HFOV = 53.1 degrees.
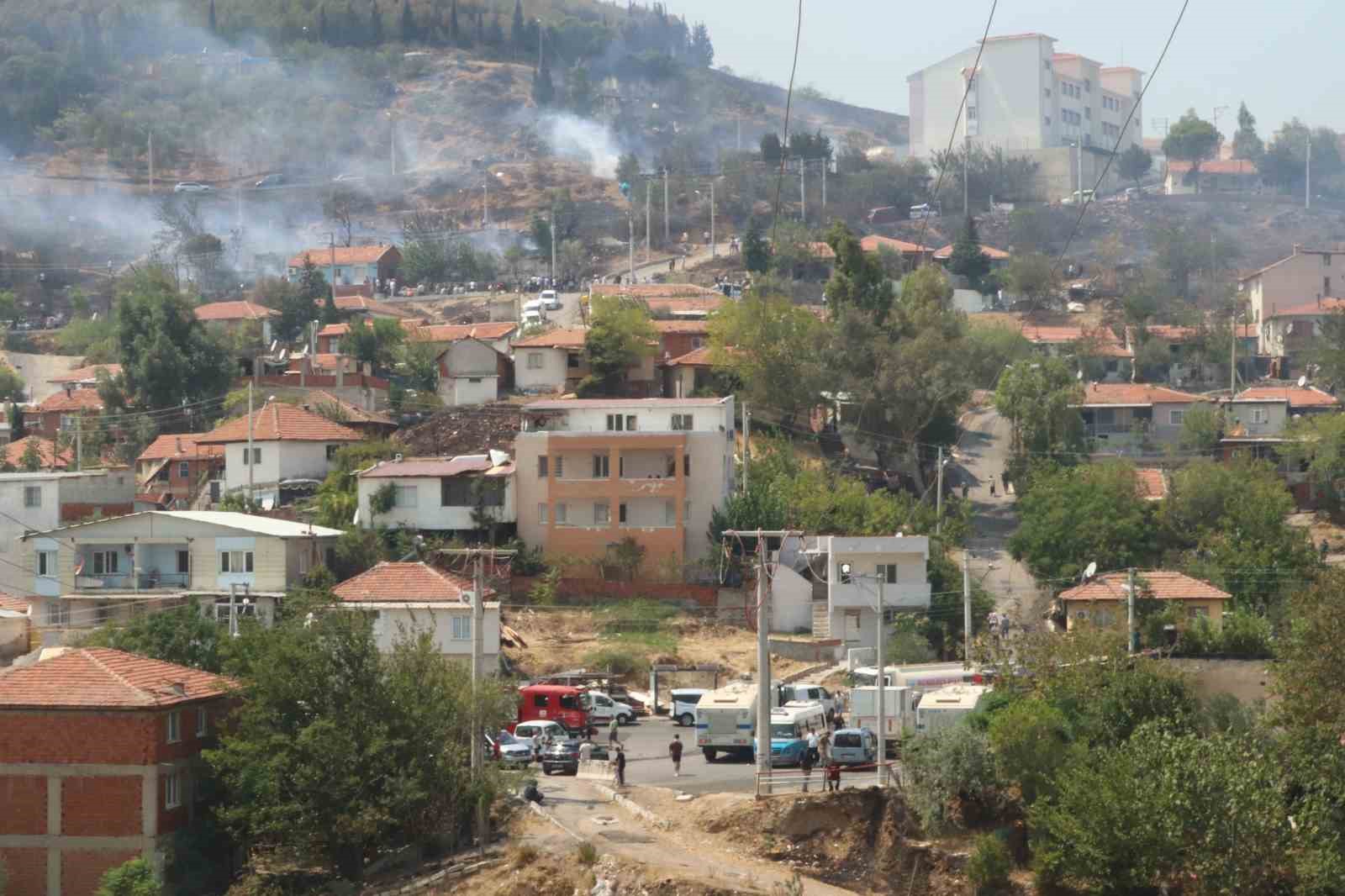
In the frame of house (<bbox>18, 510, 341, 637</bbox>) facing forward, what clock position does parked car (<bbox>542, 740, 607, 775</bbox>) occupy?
The parked car is roughly at 11 o'clock from the house.

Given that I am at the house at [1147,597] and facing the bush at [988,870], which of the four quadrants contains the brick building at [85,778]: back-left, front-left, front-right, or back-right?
front-right

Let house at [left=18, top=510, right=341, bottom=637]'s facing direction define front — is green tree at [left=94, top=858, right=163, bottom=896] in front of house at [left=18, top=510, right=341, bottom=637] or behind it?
in front

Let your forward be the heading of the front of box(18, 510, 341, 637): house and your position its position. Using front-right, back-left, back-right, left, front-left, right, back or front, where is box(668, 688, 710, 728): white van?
front-left

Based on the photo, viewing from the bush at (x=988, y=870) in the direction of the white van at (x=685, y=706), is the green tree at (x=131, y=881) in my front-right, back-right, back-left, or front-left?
front-left

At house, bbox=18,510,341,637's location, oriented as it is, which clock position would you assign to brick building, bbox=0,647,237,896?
The brick building is roughly at 12 o'clock from the house.

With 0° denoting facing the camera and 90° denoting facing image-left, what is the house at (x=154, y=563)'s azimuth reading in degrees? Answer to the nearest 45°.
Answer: approximately 0°

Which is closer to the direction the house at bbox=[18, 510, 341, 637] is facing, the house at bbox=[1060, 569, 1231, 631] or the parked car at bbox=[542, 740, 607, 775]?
the parked car

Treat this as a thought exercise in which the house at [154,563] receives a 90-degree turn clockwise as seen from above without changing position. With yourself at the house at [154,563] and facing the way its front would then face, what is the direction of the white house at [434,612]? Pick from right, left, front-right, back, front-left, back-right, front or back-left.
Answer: back-left

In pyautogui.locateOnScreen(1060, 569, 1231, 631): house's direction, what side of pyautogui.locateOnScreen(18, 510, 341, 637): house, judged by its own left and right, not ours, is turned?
left
